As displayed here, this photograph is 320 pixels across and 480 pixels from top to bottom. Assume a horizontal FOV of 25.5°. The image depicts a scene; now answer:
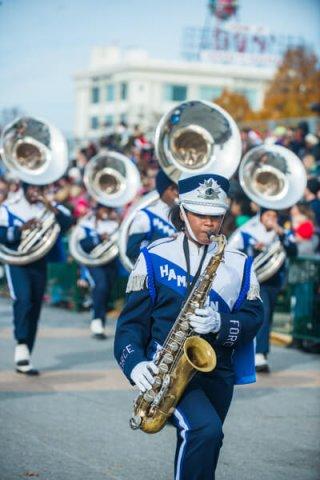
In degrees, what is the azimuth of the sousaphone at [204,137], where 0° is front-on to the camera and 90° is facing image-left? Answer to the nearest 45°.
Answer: approximately 0°

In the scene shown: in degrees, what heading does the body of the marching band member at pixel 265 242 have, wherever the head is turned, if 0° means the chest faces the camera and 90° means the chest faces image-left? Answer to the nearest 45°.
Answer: approximately 0°

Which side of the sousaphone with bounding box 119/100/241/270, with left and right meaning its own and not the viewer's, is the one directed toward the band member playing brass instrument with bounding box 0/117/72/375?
right

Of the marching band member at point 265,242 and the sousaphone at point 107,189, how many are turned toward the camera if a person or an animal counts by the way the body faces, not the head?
2

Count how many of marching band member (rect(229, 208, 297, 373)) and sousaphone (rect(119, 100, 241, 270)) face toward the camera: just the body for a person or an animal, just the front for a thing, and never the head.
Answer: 2
